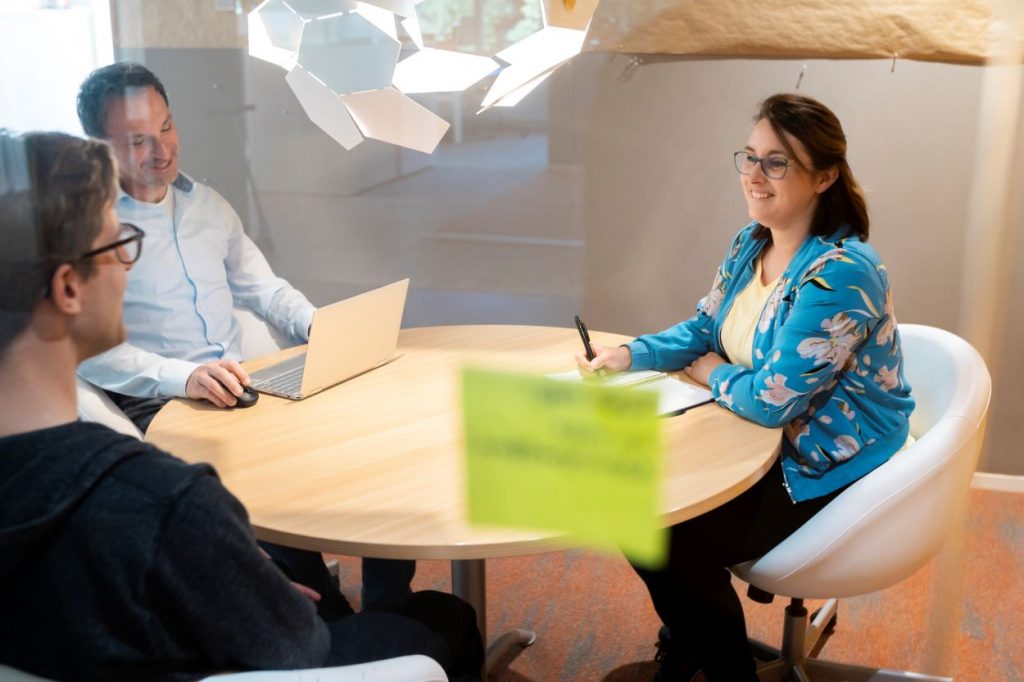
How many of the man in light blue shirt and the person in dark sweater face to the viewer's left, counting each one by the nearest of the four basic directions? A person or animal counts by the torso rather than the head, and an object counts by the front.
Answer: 0

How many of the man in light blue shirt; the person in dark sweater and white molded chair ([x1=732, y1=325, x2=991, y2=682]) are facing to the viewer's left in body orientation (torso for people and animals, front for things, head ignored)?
1

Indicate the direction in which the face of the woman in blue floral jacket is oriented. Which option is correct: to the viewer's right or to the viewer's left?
to the viewer's left

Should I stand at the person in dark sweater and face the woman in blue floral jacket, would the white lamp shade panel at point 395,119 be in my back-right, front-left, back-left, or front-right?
front-left

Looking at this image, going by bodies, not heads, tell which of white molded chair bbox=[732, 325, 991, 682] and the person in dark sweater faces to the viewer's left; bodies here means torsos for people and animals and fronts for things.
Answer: the white molded chair

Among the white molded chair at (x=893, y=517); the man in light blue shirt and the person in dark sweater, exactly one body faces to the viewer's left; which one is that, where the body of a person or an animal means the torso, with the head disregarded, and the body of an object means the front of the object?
the white molded chair

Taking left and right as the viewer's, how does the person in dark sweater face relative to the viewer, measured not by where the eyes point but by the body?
facing away from the viewer and to the right of the viewer

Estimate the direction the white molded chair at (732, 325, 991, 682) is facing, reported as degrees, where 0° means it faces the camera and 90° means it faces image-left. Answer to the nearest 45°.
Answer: approximately 90°

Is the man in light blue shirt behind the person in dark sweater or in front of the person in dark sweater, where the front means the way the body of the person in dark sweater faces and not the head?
in front

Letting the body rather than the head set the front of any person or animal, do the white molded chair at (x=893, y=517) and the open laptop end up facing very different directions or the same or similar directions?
same or similar directions

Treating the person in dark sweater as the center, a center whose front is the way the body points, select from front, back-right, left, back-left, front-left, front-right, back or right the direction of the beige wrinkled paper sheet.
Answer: front

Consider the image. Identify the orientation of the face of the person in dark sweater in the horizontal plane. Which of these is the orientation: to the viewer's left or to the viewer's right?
to the viewer's right

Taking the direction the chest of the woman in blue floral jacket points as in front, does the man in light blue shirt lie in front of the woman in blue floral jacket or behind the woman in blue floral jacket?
in front
